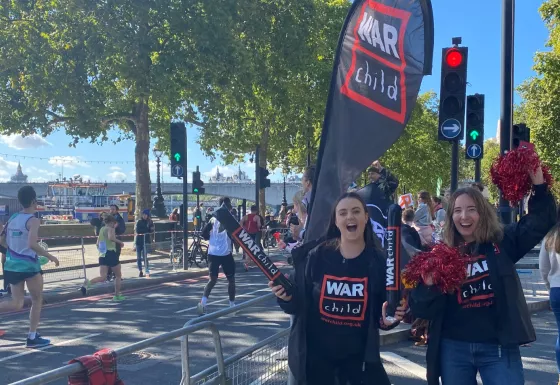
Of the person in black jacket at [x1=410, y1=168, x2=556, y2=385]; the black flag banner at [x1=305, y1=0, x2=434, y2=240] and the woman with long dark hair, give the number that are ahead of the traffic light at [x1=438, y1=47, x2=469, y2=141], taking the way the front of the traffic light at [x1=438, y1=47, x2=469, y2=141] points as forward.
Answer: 3

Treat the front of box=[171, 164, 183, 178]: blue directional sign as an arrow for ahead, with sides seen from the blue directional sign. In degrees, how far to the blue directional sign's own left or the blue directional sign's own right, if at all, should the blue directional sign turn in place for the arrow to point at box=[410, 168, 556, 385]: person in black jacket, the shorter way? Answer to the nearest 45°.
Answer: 0° — it already faces them

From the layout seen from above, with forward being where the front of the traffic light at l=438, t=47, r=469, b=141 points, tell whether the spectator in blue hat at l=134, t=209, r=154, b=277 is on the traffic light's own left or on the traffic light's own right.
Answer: on the traffic light's own right

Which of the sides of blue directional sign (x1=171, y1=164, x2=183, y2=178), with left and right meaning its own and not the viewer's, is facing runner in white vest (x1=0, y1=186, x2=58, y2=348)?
front

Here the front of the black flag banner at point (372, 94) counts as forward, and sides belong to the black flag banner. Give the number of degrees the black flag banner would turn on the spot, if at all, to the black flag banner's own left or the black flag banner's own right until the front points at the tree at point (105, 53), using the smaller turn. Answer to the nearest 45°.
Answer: approximately 135° to the black flag banner's own right

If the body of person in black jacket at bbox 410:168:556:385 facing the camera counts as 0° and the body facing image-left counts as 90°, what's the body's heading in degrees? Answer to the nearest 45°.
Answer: approximately 0°
